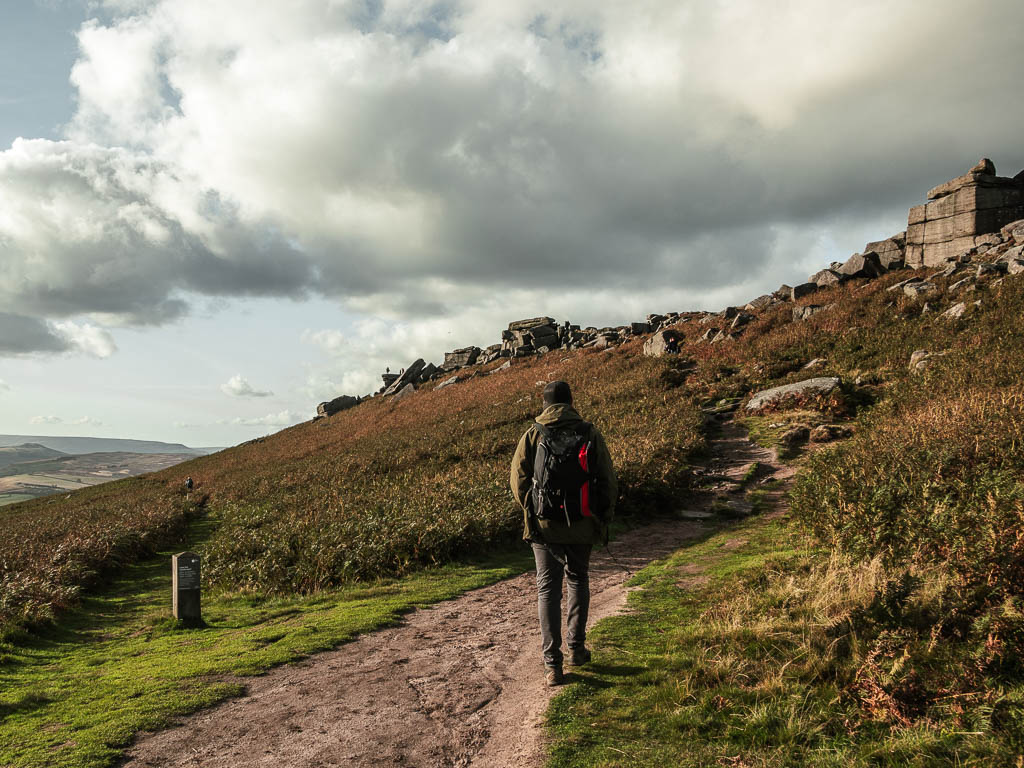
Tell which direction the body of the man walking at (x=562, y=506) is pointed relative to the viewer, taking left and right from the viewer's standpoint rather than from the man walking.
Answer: facing away from the viewer

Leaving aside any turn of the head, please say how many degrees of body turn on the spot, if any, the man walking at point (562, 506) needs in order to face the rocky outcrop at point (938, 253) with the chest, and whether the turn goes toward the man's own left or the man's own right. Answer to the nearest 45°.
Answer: approximately 45° to the man's own right

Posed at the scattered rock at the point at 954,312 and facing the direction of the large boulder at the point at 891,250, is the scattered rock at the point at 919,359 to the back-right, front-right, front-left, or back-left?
back-left

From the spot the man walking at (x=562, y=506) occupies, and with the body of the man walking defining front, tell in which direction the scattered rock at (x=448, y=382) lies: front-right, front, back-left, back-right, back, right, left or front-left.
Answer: front

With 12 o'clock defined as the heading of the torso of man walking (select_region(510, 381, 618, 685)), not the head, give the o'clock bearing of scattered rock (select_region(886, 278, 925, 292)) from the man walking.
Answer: The scattered rock is roughly at 1 o'clock from the man walking.

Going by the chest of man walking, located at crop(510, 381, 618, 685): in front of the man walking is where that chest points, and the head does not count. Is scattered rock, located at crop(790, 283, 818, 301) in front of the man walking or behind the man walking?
in front

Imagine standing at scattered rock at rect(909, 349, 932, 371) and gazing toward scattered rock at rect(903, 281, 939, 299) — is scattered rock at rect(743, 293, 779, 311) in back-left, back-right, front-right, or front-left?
front-left

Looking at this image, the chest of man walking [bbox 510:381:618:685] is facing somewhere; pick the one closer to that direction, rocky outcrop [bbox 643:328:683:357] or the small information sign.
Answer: the rocky outcrop

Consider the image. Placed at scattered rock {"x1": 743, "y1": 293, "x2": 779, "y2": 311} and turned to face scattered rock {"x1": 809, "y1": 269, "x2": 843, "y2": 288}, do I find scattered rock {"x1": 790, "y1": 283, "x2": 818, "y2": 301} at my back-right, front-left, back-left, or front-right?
front-right

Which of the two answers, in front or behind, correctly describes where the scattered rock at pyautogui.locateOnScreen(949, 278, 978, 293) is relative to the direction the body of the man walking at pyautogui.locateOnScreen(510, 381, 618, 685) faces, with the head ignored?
in front

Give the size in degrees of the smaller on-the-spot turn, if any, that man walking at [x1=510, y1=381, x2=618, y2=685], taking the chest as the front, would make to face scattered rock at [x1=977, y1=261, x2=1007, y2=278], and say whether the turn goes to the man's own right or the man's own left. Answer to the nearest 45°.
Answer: approximately 45° to the man's own right

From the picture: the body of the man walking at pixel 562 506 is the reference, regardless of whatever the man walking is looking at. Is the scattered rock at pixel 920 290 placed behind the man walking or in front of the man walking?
in front
